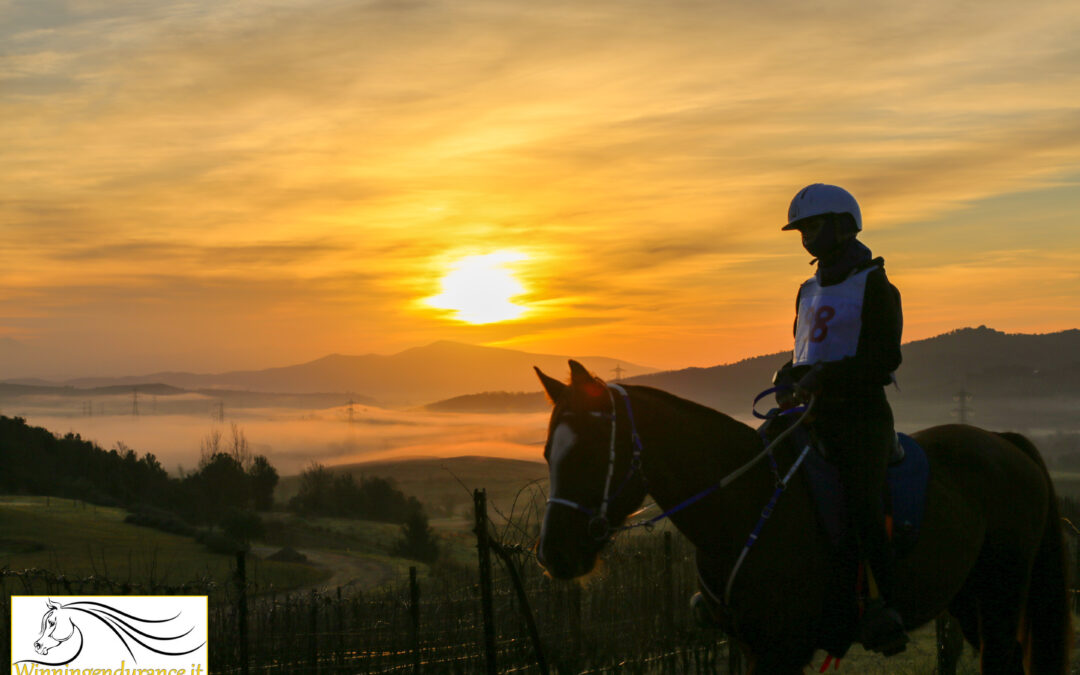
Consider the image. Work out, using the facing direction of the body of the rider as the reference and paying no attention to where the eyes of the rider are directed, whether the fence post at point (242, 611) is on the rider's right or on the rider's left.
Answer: on the rider's right

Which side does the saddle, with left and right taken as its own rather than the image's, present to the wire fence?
right

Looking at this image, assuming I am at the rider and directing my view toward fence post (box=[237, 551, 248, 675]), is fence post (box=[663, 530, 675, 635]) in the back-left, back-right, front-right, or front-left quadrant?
front-right

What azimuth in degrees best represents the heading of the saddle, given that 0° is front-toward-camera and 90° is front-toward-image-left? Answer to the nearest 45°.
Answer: approximately 45°

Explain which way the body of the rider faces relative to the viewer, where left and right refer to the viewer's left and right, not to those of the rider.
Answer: facing the viewer and to the left of the viewer

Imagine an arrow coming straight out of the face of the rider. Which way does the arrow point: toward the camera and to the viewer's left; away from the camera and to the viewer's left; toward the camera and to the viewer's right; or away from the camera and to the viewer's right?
toward the camera and to the viewer's left

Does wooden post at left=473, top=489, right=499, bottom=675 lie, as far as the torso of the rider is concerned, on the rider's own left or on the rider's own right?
on the rider's own right

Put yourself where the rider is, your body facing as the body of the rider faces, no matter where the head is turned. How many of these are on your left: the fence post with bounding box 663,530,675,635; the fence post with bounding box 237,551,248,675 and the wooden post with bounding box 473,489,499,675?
0

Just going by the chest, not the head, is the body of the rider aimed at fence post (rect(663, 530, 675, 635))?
no

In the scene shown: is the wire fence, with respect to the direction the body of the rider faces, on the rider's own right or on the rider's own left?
on the rider's own right
